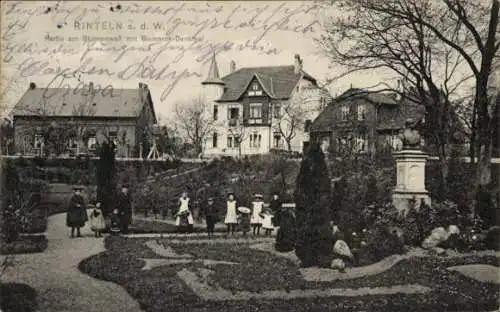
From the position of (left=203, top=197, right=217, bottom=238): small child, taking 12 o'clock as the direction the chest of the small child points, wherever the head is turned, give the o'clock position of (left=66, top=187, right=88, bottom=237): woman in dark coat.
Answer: The woman in dark coat is roughly at 2 o'clock from the small child.

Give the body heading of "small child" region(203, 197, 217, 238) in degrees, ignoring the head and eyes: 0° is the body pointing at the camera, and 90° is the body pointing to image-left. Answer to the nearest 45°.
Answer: approximately 0°

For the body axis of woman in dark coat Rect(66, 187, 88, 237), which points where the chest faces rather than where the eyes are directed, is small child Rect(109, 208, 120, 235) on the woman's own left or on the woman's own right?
on the woman's own left
